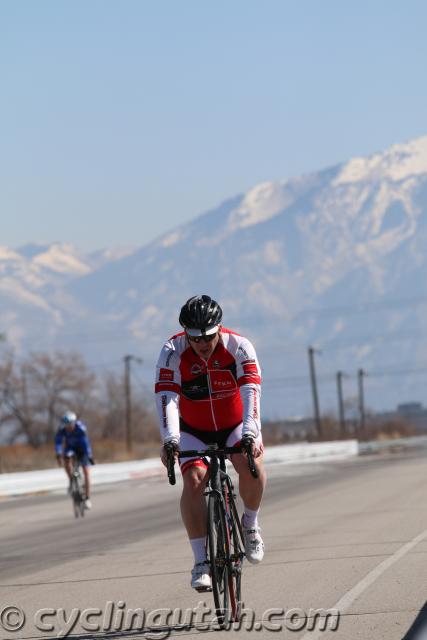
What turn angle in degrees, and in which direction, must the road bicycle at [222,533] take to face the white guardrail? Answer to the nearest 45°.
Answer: approximately 180°

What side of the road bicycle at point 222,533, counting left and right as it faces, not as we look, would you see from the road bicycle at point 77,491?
back

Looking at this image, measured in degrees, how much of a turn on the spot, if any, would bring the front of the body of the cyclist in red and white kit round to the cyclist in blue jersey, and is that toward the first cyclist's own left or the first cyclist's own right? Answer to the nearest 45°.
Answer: approximately 180°

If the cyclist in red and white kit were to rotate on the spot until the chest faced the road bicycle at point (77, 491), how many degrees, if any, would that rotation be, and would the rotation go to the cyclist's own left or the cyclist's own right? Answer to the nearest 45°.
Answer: approximately 180°

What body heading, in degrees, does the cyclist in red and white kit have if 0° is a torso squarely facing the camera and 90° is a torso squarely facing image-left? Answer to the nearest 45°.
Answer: approximately 0°

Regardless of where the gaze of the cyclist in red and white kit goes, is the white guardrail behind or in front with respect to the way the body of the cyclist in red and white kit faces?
behind

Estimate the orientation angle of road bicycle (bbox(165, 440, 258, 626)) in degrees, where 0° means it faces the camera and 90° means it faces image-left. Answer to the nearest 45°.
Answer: approximately 0°
